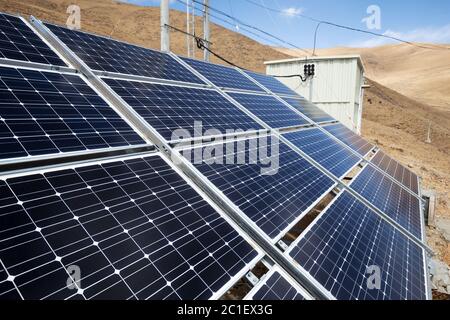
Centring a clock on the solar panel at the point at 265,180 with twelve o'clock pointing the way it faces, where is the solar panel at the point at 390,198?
the solar panel at the point at 390,198 is roughly at 9 o'clock from the solar panel at the point at 265,180.

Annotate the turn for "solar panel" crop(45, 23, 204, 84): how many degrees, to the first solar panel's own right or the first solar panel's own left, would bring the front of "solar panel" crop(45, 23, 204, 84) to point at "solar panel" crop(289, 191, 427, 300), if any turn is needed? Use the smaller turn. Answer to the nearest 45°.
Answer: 0° — it already faces it

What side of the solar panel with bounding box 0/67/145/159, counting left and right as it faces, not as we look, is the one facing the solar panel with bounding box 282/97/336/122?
left

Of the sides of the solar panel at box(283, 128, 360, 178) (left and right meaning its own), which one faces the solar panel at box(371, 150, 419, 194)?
left

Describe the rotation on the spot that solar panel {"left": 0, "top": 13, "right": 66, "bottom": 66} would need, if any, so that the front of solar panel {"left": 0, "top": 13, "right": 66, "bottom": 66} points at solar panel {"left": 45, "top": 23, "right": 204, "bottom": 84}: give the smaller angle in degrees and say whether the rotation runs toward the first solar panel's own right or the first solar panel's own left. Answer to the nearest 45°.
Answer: approximately 90° to the first solar panel's own left

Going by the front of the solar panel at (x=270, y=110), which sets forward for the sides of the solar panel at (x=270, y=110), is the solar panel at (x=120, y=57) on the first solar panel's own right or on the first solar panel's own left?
on the first solar panel's own right

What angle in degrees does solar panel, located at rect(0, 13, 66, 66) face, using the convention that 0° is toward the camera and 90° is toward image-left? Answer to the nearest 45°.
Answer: approximately 315°

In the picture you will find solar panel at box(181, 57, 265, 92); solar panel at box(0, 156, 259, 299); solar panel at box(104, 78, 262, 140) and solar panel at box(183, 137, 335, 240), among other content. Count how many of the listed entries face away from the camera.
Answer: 0

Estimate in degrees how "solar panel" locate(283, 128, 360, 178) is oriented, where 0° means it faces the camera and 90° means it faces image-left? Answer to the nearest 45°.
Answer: approximately 315°

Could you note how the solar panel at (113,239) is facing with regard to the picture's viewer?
facing the viewer and to the right of the viewer

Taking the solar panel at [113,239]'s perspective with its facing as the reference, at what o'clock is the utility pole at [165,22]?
The utility pole is roughly at 8 o'clock from the solar panel.

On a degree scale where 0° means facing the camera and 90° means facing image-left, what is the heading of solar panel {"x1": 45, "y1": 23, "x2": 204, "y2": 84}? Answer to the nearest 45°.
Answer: approximately 315°
